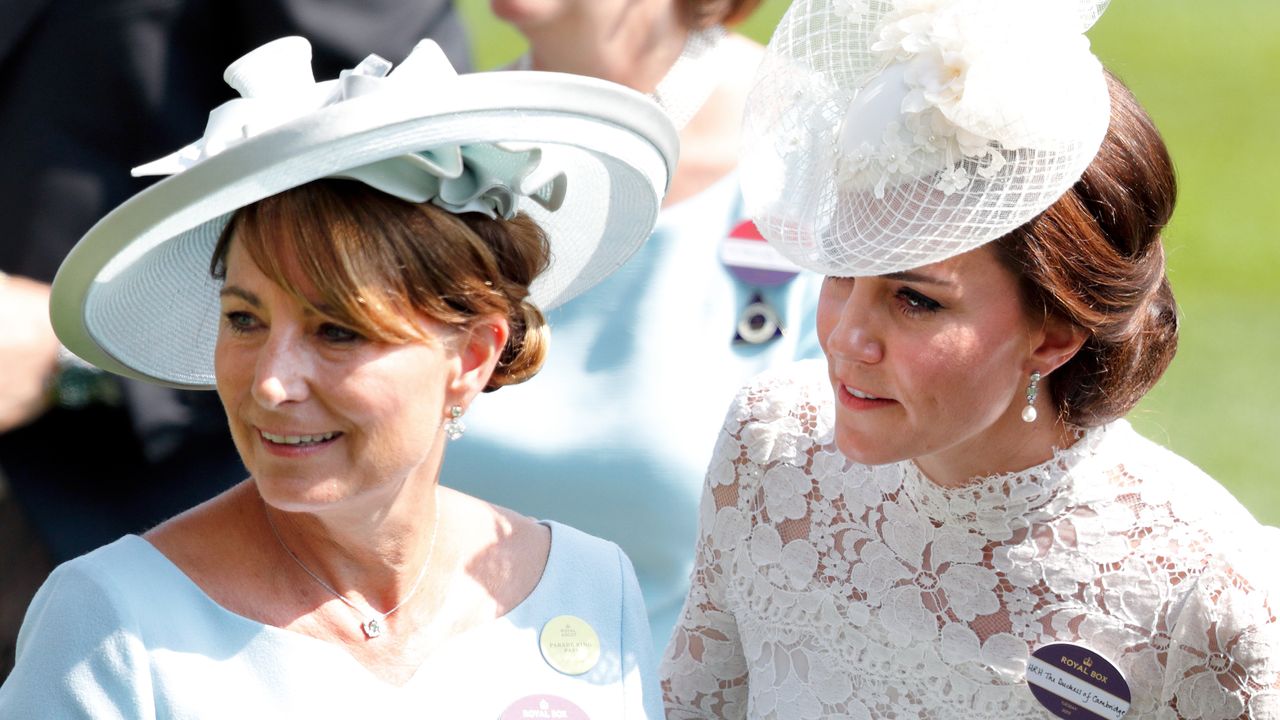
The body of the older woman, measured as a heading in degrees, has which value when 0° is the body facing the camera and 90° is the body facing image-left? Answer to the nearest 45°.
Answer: approximately 0°

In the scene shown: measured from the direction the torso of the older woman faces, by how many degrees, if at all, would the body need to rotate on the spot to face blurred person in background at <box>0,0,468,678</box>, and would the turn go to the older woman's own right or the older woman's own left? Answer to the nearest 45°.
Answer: approximately 135° to the older woman's own right

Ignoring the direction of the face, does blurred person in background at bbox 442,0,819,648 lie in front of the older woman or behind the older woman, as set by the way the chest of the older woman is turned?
behind
